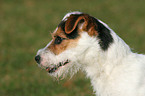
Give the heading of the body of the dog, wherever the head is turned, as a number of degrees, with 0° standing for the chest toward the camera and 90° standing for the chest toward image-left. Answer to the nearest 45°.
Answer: approximately 90°
